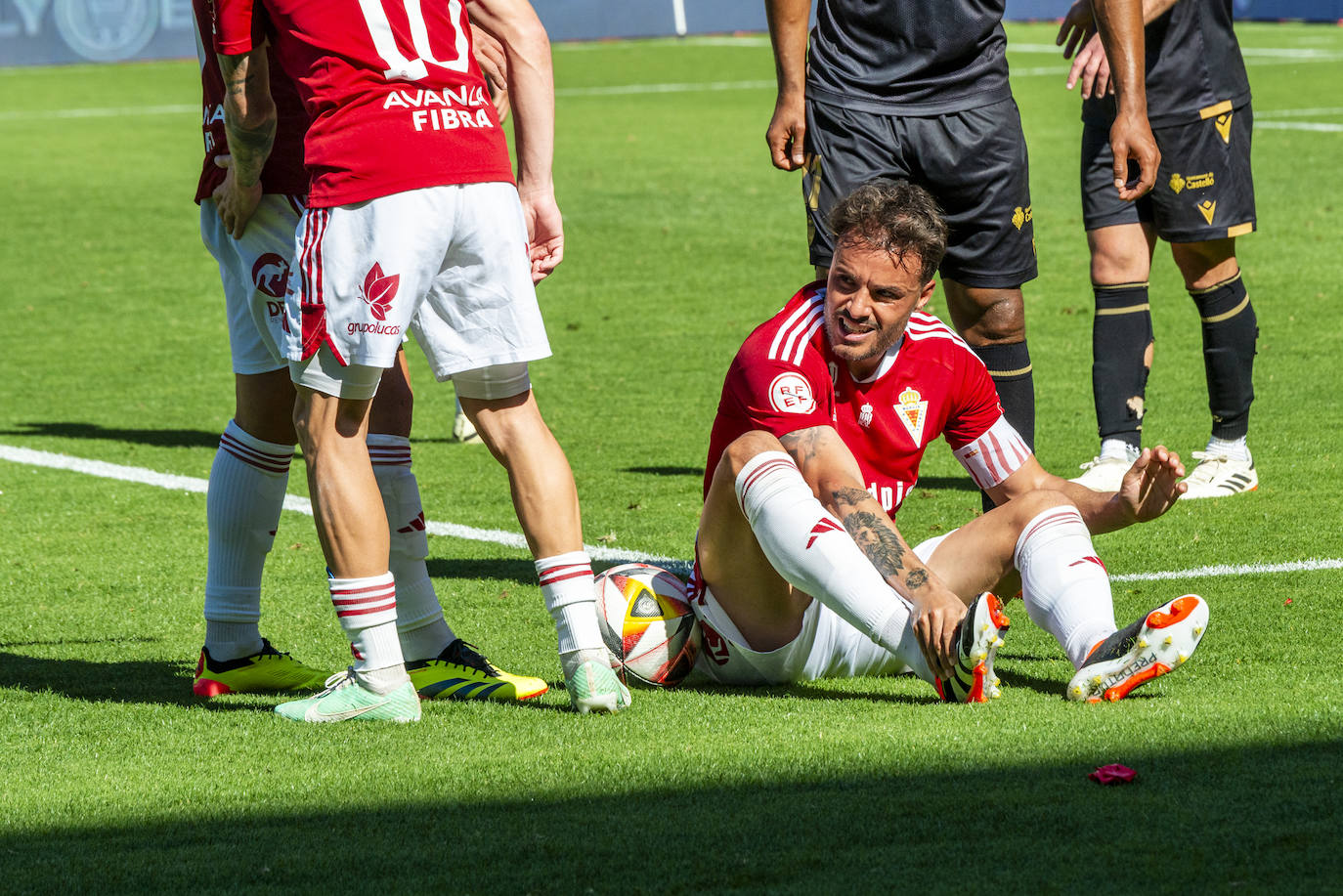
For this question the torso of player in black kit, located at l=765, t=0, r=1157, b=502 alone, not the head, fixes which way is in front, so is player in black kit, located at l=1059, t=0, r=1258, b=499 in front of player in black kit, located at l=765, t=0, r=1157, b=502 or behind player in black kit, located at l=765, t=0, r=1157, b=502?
behind

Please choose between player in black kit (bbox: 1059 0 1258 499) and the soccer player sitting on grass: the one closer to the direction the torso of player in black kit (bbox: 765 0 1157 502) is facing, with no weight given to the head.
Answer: the soccer player sitting on grass

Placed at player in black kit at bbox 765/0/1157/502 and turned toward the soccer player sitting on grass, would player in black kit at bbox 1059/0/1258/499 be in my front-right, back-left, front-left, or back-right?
back-left

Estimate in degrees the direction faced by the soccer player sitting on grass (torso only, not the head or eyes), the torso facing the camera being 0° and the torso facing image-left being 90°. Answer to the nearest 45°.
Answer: approximately 315°

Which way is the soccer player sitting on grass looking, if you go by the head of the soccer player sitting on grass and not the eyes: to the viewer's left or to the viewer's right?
to the viewer's left

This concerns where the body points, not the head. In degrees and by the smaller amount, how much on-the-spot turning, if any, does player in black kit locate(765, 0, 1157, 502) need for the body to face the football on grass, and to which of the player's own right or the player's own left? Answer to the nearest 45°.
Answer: approximately 45° to the player's own right

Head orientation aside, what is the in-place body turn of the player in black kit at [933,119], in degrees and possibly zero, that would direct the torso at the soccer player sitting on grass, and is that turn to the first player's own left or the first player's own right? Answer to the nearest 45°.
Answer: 0° — they already face them

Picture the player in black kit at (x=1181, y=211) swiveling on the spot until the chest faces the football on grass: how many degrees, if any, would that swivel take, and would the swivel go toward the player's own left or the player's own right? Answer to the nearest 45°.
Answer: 0° — they already face it
